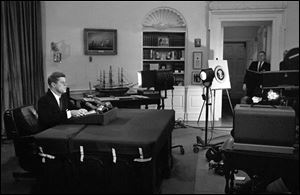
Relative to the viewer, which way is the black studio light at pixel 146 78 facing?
to the viewer's left

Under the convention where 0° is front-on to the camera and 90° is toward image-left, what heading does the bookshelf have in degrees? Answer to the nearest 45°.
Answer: approximately 0°

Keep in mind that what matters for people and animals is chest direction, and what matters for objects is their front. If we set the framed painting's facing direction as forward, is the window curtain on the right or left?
on its right

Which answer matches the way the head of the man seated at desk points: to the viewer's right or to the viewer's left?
to the viewer's right

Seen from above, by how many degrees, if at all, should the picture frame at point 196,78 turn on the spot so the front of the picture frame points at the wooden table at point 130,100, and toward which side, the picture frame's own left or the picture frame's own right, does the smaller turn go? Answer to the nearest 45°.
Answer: approximately 45° to the picture frame's own right

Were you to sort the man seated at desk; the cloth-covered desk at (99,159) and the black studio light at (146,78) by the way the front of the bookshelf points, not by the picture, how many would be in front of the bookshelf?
3

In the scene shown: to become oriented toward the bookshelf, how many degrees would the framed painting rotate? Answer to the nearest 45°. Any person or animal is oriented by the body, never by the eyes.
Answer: approximately 90° to its left

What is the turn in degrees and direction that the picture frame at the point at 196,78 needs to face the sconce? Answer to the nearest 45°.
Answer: approximately 90° to its right

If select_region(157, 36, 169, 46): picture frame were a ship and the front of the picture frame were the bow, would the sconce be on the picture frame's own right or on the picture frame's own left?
on the picture frame's own right

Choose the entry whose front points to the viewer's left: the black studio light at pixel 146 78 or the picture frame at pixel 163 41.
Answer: the black studio light

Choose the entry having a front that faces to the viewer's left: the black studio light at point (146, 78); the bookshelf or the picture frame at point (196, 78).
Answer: the black studio light

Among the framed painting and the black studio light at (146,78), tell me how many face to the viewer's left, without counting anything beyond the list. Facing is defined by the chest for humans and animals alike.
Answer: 1

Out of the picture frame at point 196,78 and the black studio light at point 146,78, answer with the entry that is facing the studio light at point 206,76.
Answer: the picture frame
